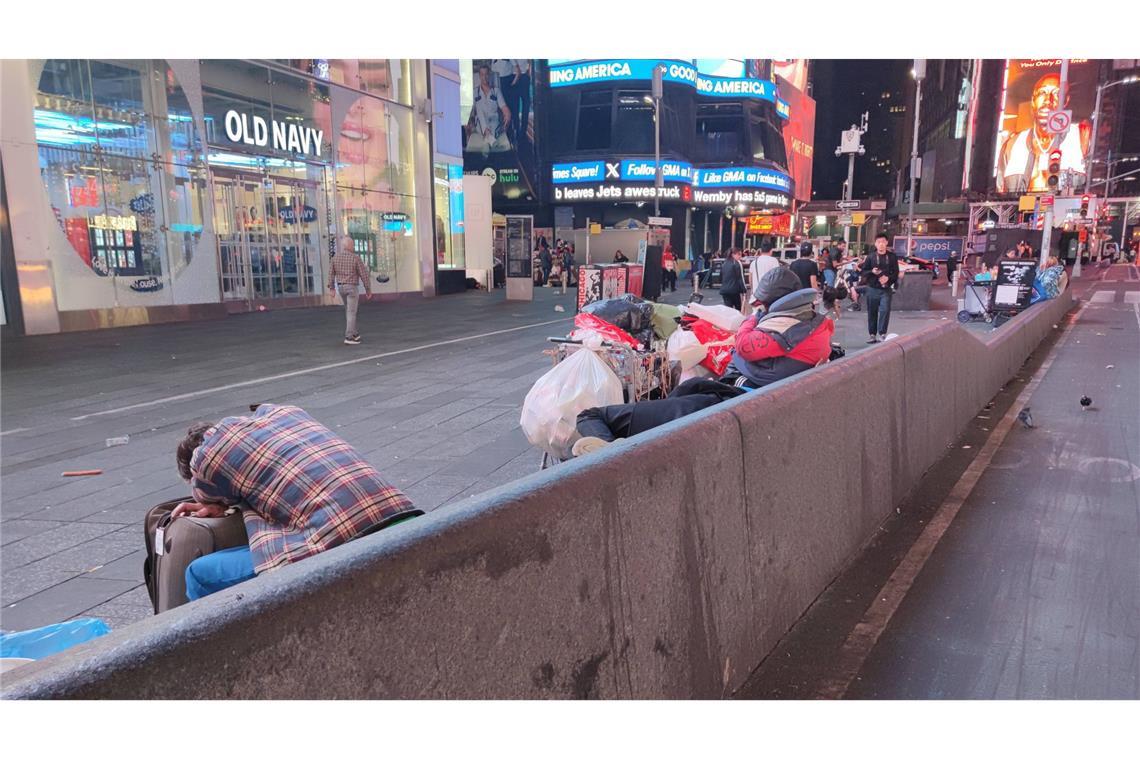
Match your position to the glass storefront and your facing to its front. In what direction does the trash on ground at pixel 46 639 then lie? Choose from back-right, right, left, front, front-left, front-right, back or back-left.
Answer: front-right

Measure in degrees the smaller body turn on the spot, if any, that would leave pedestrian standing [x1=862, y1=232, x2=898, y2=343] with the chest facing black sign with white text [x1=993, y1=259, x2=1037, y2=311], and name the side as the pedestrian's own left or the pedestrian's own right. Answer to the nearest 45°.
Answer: approximately 135° to the pedestrian's own left

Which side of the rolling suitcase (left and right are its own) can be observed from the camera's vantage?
front

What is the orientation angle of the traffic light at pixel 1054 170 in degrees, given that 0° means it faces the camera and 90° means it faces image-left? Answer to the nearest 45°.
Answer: approximately 0°

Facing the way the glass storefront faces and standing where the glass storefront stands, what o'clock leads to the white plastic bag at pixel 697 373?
The white plastic bag is roughly at 1 o'clock from the glass storefront.

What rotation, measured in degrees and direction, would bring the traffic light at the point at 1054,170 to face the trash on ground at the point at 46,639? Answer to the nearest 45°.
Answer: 0° — it already faces it

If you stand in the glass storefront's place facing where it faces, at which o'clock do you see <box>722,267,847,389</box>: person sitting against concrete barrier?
The person sitting against concrete barrier is roughly at 1 o'clock from the glass storefront.

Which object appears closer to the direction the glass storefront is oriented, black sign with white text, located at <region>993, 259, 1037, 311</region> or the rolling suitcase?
the black sign with white text
